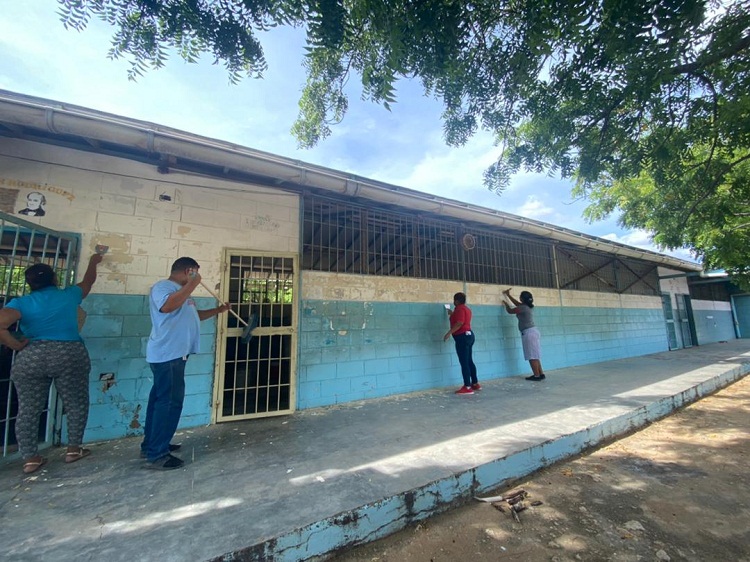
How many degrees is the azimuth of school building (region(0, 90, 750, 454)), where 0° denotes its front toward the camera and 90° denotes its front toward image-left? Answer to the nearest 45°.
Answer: approximately 315°

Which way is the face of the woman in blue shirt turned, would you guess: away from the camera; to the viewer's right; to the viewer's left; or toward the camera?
away from the camera

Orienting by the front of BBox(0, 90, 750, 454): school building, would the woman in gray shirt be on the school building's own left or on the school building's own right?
on the school building's own left

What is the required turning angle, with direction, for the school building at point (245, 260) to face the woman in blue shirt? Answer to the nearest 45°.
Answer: approximately 90° to its right
